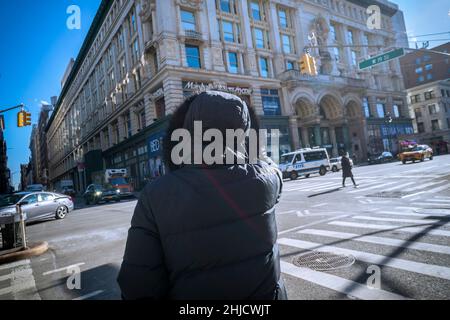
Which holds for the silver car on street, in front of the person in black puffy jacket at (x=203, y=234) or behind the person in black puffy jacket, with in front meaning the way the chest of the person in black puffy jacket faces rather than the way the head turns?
in front

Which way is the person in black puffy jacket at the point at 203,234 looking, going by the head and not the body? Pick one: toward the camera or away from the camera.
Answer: away from the camera

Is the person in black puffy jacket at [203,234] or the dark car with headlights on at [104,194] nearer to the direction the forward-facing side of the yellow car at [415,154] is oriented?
the dark car with headlights on

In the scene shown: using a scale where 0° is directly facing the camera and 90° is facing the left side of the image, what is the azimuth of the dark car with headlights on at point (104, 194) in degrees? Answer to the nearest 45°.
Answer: approximately 315°

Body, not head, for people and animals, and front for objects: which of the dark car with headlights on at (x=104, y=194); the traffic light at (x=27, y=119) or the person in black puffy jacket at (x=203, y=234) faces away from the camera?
the person in black puffy jacket

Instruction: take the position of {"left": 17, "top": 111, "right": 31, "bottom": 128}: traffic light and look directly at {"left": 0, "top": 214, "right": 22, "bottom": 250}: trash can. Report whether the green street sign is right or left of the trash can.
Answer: left

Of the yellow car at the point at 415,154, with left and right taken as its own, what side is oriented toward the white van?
front

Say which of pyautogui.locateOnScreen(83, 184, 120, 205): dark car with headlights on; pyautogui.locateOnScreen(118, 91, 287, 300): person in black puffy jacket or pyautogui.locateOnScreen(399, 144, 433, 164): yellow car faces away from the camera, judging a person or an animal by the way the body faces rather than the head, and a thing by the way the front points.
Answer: the person in black puffy jacket

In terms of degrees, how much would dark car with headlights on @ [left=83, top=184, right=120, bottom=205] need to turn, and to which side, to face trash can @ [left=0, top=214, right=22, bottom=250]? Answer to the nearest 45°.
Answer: approximately 45° to its right

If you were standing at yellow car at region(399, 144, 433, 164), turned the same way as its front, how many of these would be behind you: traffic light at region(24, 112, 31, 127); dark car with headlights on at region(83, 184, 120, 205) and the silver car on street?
0

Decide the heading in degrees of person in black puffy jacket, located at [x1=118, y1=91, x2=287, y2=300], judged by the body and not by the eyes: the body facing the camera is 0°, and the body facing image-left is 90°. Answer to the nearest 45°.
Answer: approximately 180°

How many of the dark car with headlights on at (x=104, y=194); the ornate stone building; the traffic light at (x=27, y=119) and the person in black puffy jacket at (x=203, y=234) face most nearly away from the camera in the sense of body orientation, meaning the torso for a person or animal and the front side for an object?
1

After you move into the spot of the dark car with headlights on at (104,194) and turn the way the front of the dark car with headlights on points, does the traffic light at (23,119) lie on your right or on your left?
on your right
